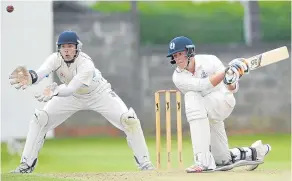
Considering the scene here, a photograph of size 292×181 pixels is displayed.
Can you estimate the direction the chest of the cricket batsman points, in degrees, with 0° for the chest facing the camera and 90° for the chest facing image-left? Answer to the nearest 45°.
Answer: approximately 45°
